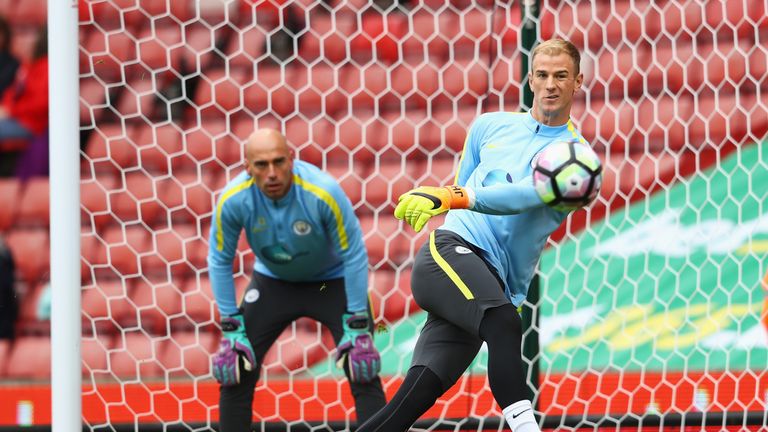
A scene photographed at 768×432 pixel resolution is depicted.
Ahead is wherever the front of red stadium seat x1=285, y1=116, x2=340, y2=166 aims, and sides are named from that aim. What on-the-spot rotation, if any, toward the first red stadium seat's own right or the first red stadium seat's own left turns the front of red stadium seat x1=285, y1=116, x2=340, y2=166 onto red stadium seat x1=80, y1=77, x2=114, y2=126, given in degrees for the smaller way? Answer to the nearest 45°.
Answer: approximately 90° to the first red stadium seat's own right

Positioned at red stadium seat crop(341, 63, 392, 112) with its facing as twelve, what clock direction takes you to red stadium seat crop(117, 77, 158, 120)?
red stadium seat crop(117, 77, 158, 120) is roughly at 3 o'clock from red stadium seat crop(341, 63, 392, 112).

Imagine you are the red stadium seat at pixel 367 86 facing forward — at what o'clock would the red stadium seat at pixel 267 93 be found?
the red stadium seat at pixel 267 93 is roughly at 3 o'clock from the red stadium seat at pixel 367 86.

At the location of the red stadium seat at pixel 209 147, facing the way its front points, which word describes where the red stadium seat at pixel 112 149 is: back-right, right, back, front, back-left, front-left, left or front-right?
right

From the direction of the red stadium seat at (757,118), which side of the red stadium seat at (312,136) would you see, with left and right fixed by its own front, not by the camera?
left

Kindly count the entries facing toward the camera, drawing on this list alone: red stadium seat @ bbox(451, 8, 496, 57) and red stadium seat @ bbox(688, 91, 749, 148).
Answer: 2

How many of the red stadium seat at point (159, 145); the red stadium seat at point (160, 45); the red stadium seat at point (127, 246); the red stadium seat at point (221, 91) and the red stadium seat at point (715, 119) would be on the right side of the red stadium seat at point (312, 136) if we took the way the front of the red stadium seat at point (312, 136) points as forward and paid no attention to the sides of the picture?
4
